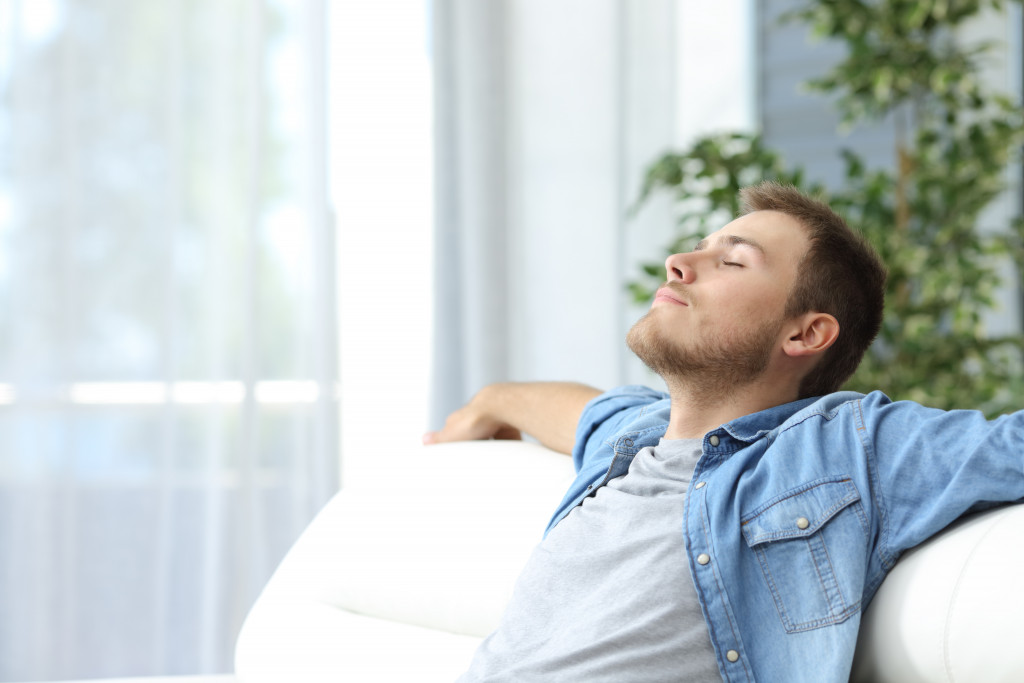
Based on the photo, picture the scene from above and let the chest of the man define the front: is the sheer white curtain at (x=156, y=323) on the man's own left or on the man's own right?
on the man's own right

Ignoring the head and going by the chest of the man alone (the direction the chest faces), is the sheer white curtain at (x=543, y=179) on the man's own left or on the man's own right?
on the man's own right

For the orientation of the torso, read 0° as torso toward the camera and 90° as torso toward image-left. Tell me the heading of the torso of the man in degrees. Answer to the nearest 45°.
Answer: approximately 45°
